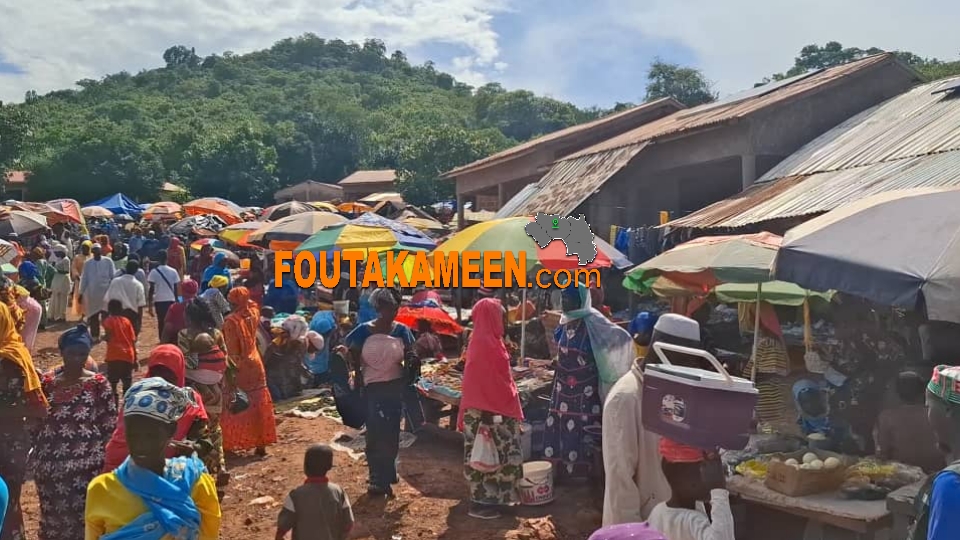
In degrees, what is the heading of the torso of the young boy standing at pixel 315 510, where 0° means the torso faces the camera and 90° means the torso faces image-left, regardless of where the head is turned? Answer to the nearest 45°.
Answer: approximately 180°

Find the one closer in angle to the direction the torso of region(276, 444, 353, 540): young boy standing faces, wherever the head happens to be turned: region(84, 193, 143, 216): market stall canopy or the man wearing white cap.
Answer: the market stall canopy

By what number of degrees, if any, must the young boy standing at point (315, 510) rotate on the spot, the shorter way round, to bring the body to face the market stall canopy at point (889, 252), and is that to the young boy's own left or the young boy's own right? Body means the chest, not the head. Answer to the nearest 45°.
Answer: approximately 90° to the young boy's own right

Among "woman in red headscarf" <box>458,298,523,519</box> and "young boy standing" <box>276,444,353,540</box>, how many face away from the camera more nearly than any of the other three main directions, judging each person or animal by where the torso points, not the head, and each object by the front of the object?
2

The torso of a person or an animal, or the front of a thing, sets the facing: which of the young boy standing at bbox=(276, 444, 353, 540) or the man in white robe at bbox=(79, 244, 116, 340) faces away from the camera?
the young boy standing

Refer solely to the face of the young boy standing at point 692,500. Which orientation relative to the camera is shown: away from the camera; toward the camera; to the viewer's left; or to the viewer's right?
away from the camera

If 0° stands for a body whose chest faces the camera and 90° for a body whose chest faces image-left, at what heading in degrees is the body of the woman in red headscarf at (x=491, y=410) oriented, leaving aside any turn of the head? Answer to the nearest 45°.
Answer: approximately 180°

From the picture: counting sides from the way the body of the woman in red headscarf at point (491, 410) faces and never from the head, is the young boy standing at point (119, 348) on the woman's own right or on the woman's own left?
on the woman's own left

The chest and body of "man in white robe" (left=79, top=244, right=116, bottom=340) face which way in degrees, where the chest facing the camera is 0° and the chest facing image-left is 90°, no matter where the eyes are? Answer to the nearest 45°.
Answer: approximately 0°
